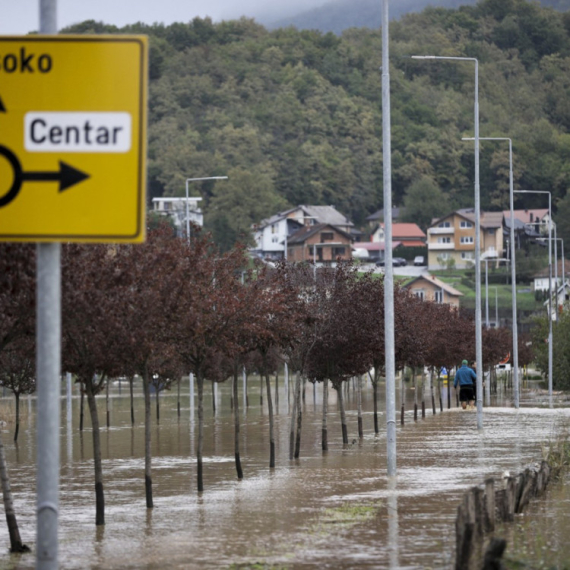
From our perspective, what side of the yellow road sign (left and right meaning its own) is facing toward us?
front

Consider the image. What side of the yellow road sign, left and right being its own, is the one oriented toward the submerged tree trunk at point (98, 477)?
back

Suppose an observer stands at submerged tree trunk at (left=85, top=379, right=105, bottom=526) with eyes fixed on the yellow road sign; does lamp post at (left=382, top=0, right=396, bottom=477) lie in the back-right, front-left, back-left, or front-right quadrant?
back-left

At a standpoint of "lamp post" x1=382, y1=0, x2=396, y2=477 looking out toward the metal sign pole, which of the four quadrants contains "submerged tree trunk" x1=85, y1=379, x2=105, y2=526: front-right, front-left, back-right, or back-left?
front-right

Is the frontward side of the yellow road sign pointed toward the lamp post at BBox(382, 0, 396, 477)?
no

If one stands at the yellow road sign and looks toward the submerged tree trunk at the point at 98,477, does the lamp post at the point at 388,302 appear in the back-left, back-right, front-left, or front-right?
front-right
